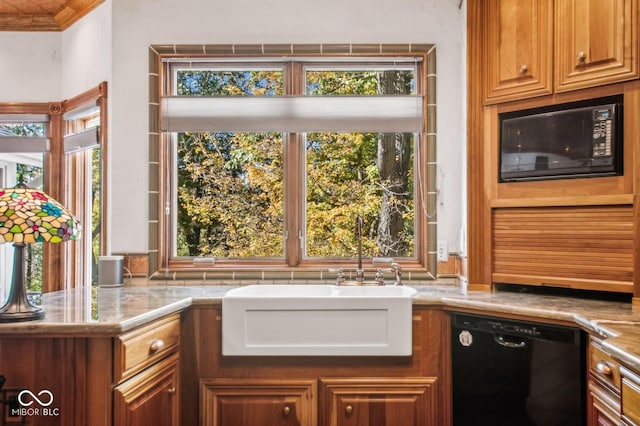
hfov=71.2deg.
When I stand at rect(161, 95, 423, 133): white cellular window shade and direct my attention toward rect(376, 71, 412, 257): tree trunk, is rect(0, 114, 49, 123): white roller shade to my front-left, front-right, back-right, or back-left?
back-left

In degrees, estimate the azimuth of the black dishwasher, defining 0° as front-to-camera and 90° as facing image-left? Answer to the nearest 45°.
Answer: approximately 45°

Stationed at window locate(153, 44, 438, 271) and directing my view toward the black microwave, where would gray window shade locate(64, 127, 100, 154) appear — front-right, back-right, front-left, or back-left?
back-right

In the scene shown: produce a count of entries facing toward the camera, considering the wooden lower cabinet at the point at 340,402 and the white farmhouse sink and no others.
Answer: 2

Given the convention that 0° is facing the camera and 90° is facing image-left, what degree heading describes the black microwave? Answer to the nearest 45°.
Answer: approximately 45°

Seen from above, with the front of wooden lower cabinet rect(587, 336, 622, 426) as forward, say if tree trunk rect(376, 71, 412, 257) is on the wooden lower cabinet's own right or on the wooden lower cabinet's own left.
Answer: on the wooden lower cabinet's own right

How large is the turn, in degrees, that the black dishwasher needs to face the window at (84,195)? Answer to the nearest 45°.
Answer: approximately 45° to its right

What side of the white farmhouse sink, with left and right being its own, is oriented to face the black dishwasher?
left

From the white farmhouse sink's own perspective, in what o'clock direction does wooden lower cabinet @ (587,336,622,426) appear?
The wooden lower cabinet is roughly at 10 o'clock from the white farmhouse sink.

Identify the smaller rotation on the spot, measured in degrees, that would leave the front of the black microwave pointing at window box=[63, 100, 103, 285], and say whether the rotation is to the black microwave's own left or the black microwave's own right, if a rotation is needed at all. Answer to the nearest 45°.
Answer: approximately 45° to the black microwave's own right
